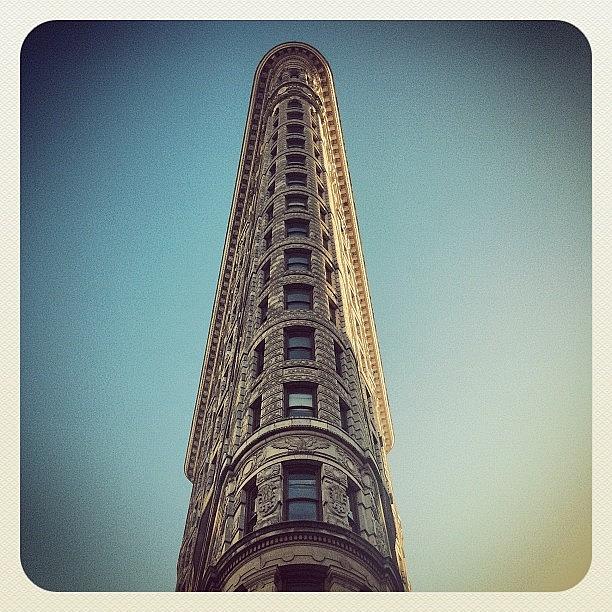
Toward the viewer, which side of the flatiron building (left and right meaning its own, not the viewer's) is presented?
front
